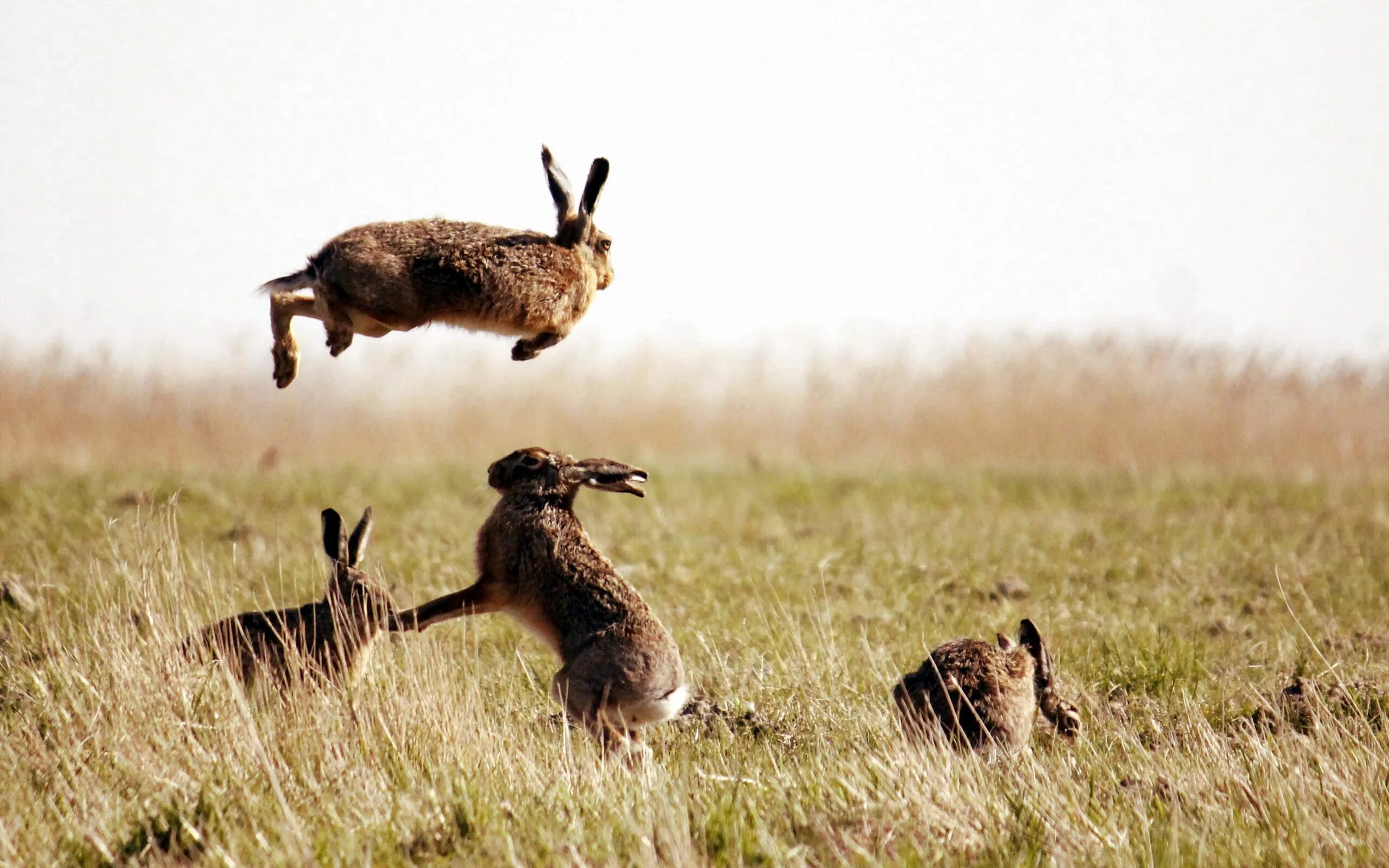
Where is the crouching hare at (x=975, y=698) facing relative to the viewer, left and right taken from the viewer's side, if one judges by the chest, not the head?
facing to the right of the viewer

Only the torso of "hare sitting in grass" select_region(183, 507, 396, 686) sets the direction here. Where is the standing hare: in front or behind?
in front

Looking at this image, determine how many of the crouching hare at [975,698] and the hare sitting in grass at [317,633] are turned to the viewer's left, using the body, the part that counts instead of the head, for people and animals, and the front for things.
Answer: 0

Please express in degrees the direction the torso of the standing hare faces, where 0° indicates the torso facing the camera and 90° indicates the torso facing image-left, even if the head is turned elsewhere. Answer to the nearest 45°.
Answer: approximately 90°

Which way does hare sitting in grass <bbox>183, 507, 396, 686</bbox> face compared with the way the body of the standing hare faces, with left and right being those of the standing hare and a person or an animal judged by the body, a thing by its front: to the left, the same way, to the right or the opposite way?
the opposite way

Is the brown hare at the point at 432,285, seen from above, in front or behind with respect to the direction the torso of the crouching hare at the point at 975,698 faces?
behind

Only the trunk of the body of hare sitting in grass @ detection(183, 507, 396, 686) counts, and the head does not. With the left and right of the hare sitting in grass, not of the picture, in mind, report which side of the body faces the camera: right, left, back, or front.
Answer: right

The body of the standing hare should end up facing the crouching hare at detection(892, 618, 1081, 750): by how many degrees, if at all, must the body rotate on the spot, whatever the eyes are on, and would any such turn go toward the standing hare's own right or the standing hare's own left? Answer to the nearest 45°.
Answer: approximately 180°

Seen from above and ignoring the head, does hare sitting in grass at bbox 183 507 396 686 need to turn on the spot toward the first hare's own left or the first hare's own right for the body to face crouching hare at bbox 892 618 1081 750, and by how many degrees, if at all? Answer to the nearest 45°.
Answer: approximately 45° to the first hare's own right

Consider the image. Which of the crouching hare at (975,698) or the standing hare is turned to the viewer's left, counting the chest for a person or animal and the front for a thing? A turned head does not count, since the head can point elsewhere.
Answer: the standing hare

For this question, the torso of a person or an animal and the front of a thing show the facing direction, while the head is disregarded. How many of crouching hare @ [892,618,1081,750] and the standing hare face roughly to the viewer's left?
1

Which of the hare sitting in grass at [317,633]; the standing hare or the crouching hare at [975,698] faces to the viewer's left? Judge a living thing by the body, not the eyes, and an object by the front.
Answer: the standing hare
